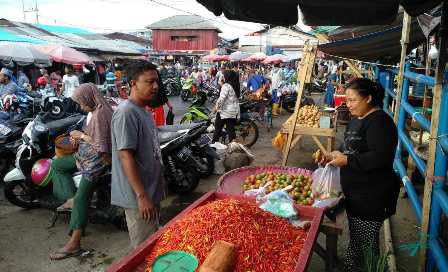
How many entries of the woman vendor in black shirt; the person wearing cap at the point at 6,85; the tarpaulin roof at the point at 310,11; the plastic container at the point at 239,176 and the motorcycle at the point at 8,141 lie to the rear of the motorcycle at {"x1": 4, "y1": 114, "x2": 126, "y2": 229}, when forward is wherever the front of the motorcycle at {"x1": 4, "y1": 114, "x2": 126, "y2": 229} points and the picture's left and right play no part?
3

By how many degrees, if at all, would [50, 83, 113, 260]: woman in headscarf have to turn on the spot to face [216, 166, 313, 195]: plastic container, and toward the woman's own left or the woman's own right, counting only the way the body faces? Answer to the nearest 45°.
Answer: approximately 180°

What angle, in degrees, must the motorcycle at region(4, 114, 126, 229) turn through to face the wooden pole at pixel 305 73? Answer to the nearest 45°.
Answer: approximately 135° to its right

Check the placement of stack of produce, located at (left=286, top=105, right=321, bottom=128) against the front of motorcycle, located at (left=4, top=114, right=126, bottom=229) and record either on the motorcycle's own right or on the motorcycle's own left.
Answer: on the motorcycle's own right

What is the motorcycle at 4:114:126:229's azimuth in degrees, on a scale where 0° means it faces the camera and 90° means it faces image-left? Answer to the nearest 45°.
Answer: approximately 135°

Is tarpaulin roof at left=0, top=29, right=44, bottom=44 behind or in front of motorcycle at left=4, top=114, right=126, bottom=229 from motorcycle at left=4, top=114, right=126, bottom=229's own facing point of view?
in front

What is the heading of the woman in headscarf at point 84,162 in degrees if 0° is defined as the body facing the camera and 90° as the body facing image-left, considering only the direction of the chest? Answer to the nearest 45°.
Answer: approximately 90°

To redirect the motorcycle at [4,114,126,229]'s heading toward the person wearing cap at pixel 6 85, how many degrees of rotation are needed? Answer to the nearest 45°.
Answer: approximately 45° to its right

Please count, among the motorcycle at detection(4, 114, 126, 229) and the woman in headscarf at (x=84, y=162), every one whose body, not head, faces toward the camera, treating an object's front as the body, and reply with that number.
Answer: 0

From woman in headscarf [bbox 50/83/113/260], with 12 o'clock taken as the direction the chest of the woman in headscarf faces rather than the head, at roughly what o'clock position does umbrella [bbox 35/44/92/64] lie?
The umbrella is roughly at 3 o'clock from the woman in headscarf.

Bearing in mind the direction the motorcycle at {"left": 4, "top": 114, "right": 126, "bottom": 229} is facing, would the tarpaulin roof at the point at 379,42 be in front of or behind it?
behind

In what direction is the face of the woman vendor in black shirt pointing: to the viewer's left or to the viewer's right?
to the viewer's left

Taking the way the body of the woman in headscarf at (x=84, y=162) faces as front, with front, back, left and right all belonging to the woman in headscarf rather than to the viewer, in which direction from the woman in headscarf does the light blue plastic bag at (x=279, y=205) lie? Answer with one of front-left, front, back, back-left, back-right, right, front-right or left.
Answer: back-left
